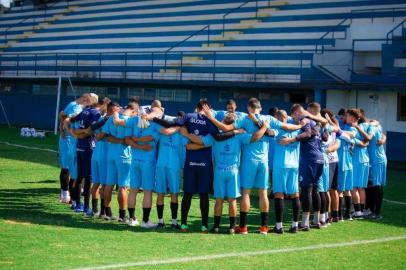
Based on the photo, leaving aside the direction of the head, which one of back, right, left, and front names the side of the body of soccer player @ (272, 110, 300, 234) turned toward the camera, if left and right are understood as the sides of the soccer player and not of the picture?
back

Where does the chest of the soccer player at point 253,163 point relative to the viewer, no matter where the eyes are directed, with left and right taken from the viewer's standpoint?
facing away from the viewer

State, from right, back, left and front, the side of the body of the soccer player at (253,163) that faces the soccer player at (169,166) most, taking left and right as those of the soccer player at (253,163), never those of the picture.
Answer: left

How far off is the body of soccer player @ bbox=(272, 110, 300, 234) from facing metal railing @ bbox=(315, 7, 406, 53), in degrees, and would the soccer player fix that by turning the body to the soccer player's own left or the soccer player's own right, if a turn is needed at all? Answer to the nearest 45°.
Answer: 0° — they already face it

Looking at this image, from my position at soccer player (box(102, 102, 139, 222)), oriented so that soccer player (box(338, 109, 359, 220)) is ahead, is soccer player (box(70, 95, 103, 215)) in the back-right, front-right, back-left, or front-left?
back-left

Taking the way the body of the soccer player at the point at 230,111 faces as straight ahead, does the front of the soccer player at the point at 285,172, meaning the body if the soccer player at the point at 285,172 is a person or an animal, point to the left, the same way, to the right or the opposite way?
the opposite way
